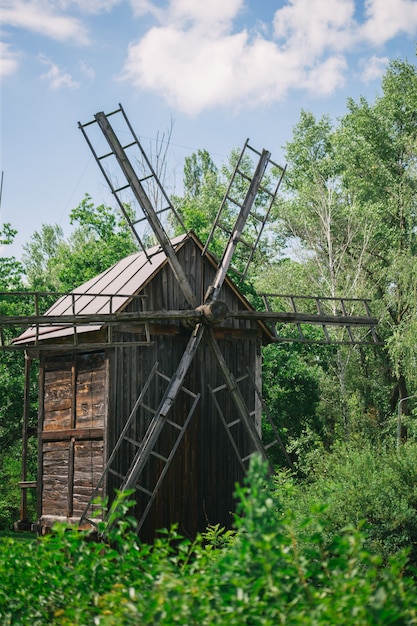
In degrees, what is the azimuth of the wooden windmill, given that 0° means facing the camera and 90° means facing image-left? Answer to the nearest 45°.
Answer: approximately 315°

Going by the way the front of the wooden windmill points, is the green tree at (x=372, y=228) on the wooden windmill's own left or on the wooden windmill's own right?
on the wooden windmill's own left

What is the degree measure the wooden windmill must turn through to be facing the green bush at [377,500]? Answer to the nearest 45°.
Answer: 0° — it already faces it

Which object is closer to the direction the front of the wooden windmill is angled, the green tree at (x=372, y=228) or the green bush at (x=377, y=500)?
the green bush
